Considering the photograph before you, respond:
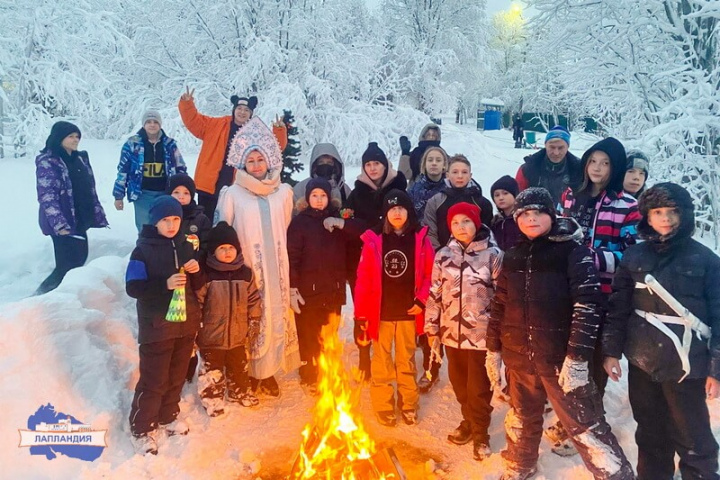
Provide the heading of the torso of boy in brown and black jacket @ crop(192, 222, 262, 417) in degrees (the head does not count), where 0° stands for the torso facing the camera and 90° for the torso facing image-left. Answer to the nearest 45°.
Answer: approximately 0°

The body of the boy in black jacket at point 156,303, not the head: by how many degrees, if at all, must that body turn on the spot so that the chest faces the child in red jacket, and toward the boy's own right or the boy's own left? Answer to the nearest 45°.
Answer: approximately 45° to the boy's own left

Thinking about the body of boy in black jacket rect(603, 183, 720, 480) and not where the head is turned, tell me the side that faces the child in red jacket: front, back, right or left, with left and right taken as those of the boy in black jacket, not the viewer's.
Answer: right

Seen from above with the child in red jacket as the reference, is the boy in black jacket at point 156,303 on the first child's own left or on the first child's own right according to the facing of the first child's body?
on the first child's own right

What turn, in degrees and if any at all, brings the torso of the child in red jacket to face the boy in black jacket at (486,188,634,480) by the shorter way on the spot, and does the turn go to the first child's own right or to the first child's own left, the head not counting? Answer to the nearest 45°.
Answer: approximately 45° to the first child's own left

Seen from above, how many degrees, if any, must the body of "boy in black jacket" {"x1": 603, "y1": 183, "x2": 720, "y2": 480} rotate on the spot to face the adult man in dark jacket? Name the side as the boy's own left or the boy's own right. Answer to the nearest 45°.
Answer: approximately 135° to the boy's own right

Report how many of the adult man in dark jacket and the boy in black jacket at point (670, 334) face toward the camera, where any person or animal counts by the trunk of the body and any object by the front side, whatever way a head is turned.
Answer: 2

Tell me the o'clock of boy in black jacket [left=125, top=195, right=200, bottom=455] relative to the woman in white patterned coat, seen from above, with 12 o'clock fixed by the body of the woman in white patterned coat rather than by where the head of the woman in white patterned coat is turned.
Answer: The boy in black jacket is roughly at 2 o'clock from the woman in white patterned coat.

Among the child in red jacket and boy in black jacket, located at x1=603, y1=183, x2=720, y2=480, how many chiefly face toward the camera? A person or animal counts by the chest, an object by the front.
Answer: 2
